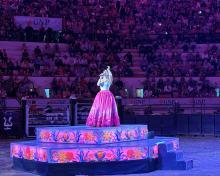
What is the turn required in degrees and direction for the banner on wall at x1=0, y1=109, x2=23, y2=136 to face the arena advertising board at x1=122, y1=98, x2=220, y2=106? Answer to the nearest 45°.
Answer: approximately 90° to its left

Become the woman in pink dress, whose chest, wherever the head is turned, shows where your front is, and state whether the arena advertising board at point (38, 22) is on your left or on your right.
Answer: on your right

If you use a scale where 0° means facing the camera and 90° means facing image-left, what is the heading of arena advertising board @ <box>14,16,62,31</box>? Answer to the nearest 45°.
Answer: approximately 0°

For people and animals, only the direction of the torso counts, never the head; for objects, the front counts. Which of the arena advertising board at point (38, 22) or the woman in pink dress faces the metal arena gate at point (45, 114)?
the arena advertising board at point (38, 22)

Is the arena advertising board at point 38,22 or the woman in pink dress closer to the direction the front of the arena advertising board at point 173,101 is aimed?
the woman in pink dress

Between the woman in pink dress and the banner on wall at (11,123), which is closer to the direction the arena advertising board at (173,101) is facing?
the woman in pink dress

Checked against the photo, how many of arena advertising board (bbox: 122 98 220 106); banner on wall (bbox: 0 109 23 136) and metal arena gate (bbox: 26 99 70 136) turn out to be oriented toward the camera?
3

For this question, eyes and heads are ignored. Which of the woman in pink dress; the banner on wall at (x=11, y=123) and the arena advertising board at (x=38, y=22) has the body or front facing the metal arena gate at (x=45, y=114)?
the arena advertising board at (x=38, y=22)

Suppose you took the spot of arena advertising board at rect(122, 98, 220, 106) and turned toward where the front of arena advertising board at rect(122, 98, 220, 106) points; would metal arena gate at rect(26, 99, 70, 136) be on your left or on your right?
on your right

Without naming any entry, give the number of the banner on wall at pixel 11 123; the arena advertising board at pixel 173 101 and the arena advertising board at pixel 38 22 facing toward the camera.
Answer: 3

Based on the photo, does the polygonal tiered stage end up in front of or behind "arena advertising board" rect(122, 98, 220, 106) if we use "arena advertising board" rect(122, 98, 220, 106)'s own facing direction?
in front

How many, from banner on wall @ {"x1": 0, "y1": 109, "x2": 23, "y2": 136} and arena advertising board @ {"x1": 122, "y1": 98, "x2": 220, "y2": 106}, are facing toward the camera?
2

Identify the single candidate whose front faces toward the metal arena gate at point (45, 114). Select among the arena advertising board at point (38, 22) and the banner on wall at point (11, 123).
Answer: the arena advertising board at point (38, 22)
